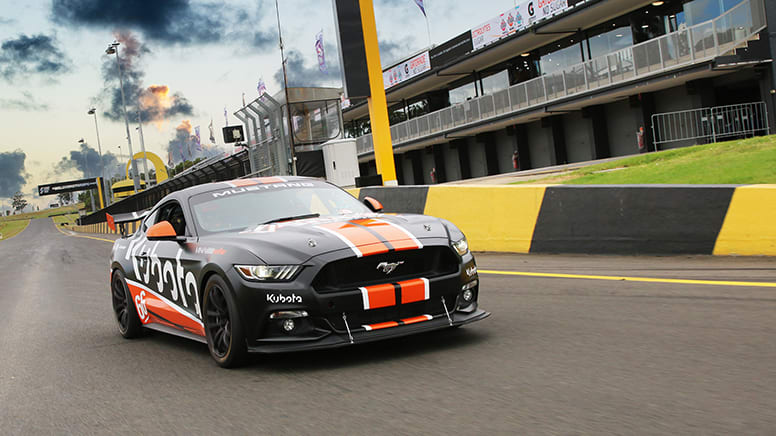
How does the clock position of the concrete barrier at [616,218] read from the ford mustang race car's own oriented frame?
The concrete barrier is roughly at 9 o'clock from the ford mustang race car.

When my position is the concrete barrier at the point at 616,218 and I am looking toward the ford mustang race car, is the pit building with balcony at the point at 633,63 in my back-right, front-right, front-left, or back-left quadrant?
back-right

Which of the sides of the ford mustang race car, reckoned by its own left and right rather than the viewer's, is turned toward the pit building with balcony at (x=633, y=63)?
left

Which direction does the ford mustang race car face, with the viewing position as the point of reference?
facing the viewer and to the right of the viewer
